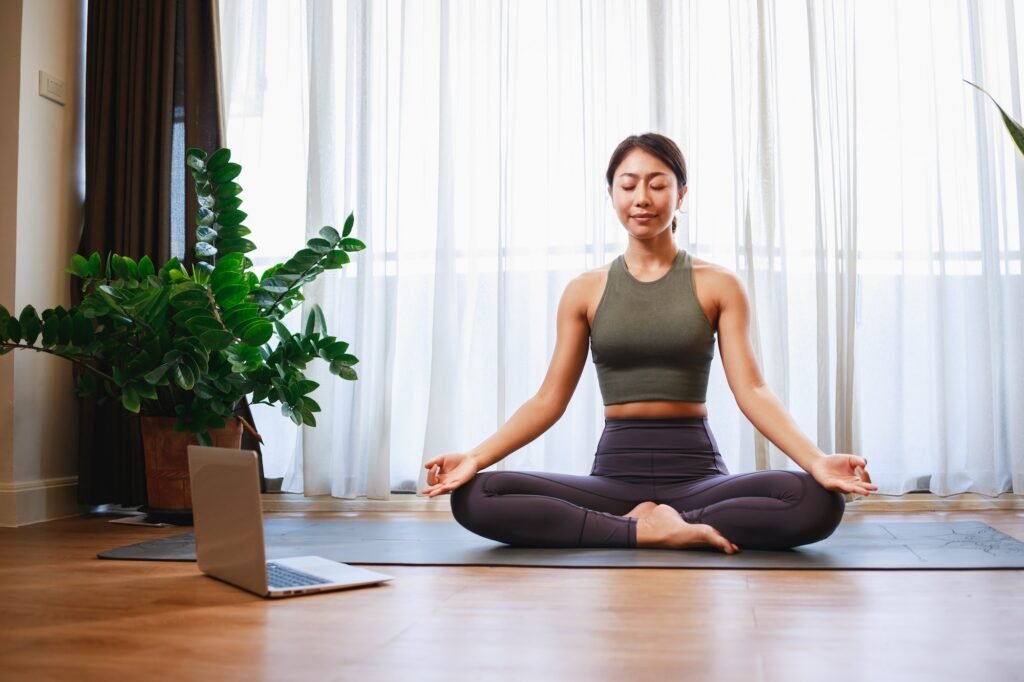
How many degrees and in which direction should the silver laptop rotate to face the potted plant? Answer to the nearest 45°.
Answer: approximately 45° to its left

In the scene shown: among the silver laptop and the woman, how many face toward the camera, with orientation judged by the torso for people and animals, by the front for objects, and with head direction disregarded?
1

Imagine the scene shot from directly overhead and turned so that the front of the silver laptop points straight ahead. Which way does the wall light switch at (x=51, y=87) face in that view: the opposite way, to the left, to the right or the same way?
to the right

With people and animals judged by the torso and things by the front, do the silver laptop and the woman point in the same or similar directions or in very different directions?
very different directions

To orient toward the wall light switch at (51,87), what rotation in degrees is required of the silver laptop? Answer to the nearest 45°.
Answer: approximately 90° to its left

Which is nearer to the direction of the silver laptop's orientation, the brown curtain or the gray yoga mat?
the gray yoga mat

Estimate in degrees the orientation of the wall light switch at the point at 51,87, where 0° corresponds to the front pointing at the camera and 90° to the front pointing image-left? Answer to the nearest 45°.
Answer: approximately 315°

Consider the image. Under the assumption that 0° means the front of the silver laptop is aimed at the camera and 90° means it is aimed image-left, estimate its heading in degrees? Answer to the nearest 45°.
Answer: approximately 225°

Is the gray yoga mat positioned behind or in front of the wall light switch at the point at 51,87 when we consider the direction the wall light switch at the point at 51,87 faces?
in front

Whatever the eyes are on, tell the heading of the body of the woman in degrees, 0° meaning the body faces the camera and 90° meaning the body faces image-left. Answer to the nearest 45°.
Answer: approximately 0°

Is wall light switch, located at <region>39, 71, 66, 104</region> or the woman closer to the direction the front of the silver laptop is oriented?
the woman
